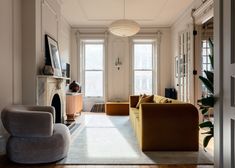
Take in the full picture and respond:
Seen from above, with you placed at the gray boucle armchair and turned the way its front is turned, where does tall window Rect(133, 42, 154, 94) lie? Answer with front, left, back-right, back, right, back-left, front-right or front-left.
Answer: front-left

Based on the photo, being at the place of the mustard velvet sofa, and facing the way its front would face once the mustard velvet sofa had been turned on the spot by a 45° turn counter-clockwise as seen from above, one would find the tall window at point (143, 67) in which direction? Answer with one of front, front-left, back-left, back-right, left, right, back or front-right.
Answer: back-right

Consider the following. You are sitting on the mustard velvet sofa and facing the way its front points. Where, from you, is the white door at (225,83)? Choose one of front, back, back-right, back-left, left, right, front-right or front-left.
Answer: left

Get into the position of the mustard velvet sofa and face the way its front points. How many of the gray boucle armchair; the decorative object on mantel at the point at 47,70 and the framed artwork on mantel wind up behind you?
0

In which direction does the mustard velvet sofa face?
to the viewer's left

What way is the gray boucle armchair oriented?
to the viewer's right

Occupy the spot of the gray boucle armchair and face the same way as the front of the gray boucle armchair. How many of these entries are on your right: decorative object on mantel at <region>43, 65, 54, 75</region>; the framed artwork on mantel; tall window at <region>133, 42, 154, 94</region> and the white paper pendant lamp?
0

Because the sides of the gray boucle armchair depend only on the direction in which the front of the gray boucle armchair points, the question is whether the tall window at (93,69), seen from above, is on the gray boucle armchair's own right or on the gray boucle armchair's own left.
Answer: on the gray boucle armchair's own left

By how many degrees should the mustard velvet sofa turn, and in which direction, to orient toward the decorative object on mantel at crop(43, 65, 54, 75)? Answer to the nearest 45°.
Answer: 0° — it already faces it

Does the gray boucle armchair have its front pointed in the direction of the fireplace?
no

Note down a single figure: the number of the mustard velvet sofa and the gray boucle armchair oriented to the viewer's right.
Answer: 1

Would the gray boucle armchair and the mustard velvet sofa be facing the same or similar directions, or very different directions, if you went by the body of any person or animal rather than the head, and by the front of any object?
very different directions

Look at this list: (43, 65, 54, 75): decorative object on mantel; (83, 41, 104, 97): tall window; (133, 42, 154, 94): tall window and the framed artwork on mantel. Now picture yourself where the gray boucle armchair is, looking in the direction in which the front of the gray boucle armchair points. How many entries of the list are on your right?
0

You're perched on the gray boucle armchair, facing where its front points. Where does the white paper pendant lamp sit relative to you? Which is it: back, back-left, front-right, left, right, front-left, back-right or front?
front-left

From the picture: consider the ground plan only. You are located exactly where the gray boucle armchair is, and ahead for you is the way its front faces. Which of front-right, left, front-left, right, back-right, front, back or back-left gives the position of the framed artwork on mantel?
left

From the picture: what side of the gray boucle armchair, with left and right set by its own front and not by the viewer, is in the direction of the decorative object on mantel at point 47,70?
left

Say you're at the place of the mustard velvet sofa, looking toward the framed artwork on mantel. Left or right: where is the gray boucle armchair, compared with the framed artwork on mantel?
left

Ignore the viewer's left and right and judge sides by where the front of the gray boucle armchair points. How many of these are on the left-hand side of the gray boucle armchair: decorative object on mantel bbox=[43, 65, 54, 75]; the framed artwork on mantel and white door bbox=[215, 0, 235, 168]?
2

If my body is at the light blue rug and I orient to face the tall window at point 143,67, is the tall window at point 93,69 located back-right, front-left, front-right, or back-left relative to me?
front-left
